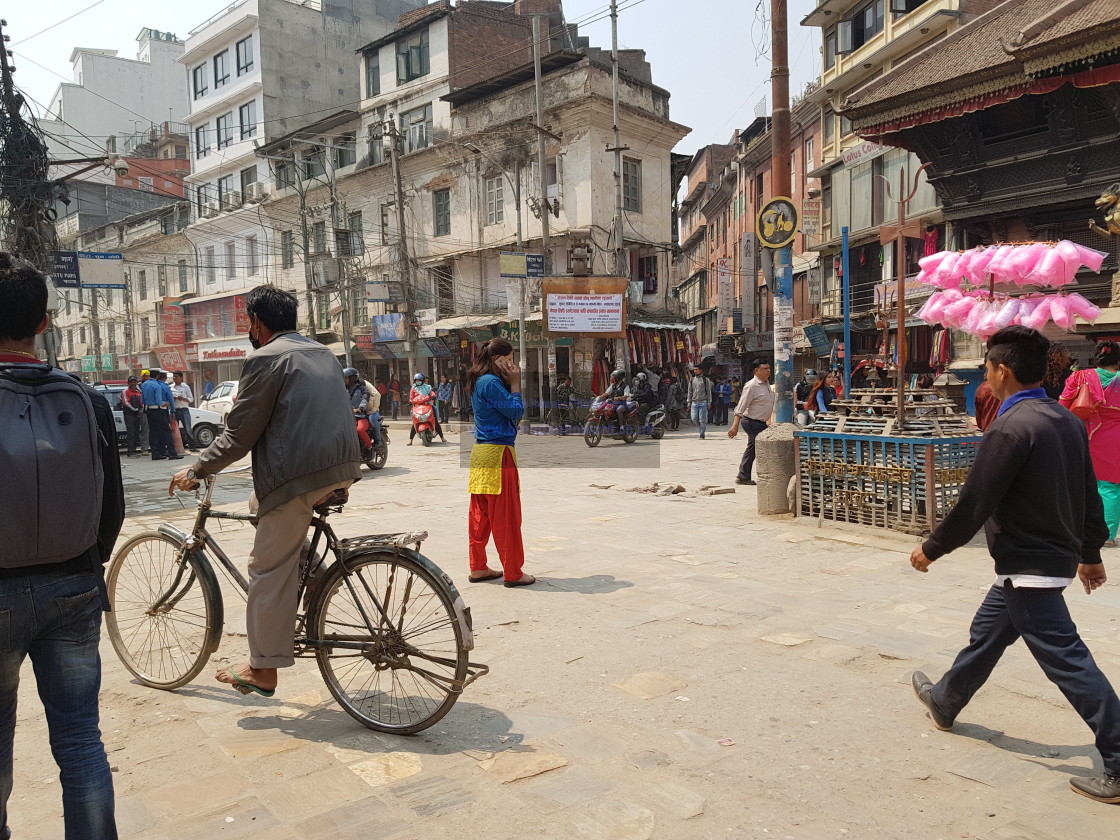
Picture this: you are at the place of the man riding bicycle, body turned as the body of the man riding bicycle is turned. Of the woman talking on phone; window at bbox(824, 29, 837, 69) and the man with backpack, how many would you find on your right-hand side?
2

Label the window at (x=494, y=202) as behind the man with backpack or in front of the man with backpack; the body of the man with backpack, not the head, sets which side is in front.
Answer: in front

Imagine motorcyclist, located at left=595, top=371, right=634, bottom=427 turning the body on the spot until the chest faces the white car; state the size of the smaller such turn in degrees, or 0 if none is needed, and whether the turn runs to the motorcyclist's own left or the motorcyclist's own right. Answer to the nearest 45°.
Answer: approximately 45° to the motorcyclist's own right

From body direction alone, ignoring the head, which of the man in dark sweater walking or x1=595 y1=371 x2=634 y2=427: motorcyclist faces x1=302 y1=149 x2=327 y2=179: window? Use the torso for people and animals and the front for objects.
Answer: the man in dark sweater walking

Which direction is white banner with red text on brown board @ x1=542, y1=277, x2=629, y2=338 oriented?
toward the camera

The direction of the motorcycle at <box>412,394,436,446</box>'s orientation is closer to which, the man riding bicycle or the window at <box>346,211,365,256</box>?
the man riding bicycle

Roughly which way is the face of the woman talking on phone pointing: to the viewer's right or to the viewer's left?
to the viewer's right

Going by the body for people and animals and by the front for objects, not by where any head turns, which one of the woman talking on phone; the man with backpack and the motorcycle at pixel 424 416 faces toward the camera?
the motorcycle

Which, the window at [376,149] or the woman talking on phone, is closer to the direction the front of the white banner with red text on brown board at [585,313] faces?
the woman talking on phone

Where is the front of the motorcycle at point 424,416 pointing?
toward the camera

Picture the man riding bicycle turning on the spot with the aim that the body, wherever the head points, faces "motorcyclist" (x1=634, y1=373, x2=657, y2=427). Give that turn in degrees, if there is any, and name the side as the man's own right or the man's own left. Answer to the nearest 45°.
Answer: approximately 90° to the man's own right

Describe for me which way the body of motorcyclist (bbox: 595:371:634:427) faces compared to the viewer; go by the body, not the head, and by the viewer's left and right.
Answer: facing the viewer and to the left of the viewer

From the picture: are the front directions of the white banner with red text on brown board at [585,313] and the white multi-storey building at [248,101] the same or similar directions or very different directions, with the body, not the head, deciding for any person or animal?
same or similar directions

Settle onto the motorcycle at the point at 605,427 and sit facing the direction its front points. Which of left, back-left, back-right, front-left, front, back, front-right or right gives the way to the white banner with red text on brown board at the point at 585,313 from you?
back-right

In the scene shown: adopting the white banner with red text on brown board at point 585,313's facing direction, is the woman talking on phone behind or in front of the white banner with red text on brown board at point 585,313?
in front

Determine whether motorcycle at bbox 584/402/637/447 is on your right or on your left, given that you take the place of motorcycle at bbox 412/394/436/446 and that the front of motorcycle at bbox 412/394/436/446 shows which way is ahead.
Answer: on your left
